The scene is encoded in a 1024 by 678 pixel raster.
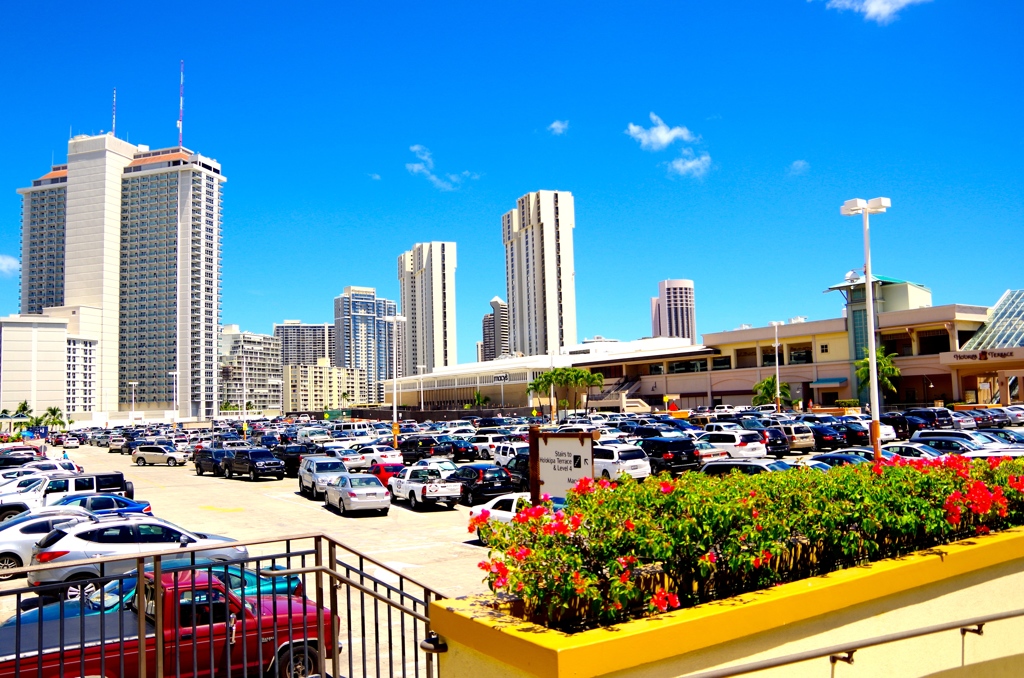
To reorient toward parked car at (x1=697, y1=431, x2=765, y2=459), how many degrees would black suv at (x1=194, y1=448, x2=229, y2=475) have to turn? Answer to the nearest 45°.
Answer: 0° — it already faces it

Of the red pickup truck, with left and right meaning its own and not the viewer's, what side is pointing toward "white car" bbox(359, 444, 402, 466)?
left

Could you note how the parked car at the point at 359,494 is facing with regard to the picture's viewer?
facing away from the viewer and to the left of the viewer

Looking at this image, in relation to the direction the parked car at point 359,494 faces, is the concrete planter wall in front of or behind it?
behind

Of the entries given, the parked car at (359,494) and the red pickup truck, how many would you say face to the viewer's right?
1

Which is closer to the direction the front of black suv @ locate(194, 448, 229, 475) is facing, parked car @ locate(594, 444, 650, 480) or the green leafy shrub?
the parked car

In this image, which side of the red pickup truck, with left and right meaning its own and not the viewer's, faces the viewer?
right
